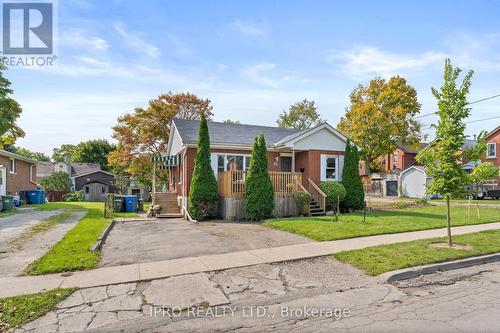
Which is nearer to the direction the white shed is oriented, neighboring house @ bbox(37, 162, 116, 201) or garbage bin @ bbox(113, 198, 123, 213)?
the garbage bin

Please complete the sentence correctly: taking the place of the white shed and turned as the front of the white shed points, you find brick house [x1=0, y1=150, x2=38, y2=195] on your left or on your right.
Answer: on your right

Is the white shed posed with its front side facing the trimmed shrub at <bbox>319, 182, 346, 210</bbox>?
yes

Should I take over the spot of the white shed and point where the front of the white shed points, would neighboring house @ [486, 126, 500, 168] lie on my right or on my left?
on my left

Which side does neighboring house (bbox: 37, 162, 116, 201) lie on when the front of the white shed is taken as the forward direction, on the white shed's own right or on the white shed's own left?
on the white shed's own right

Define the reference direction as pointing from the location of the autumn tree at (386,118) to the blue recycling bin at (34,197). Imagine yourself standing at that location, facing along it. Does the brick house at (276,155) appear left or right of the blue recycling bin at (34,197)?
left

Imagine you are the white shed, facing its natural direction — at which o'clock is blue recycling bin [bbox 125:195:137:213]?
The blue recycling bin is roughly at 1 o'clock from the white shed.

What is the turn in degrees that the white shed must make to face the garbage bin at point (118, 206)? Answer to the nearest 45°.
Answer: approximately 45° to its right

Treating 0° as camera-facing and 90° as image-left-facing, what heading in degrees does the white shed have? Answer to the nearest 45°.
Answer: approximately 0°

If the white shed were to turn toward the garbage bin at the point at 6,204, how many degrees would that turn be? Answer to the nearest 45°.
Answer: approximately 45° to its right
